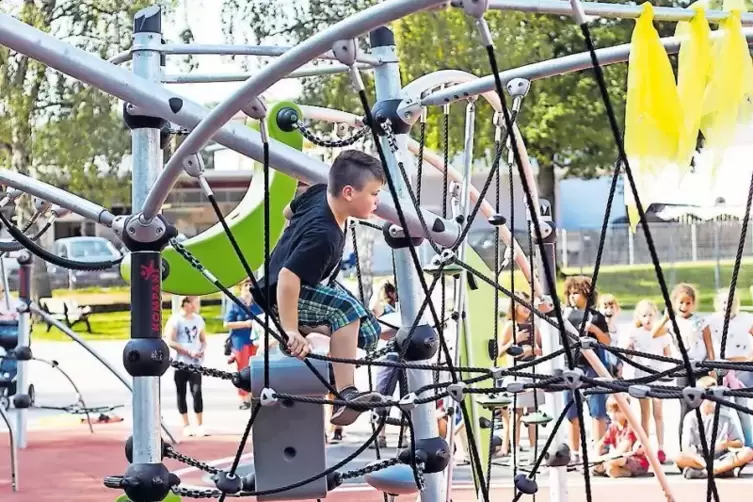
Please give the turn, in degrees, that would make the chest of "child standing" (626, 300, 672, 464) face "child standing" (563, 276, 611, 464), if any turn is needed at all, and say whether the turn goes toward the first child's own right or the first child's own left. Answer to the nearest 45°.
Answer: approximately 45° to the first child's own right

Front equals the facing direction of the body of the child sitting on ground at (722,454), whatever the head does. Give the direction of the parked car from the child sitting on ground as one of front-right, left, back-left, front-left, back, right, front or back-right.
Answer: back-right

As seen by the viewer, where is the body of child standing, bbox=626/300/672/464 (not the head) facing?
toward the camera

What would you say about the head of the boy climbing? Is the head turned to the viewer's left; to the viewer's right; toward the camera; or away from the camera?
to the viewer's right

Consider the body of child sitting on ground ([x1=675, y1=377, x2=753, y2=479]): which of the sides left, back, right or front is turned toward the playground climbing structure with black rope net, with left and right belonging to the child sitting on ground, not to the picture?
front

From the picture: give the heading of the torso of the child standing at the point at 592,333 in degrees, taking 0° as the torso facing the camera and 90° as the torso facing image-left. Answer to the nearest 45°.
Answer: approximately 45°

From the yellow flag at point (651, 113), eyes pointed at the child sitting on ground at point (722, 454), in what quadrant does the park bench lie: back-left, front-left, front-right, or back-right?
front-left

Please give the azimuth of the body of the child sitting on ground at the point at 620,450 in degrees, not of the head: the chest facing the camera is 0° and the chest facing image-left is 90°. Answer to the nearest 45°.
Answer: approximately 45°

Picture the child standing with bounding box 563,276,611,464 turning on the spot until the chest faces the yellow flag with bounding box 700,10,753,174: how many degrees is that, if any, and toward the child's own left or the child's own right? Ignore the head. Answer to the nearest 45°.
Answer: approximately 45° to the child's own left
